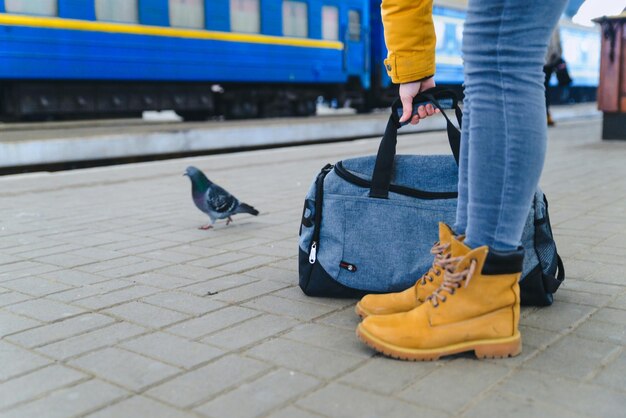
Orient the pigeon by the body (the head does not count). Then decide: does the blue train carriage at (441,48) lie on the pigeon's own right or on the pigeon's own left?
on the pigeon's own right

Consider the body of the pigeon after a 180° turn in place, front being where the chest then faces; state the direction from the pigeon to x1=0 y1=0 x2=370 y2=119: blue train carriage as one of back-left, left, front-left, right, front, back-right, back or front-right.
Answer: left

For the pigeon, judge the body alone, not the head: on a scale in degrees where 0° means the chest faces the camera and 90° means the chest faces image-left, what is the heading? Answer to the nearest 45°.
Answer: approximately 90°
